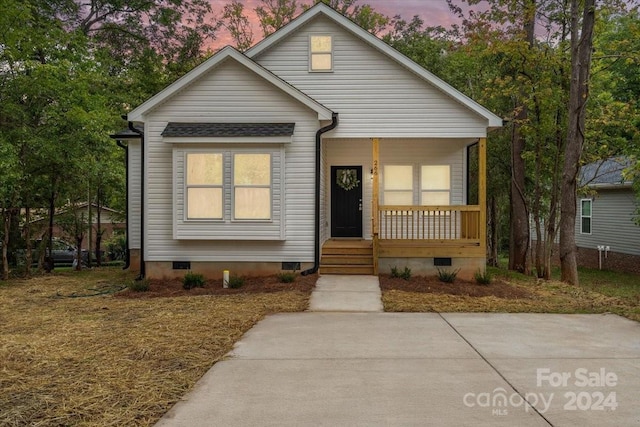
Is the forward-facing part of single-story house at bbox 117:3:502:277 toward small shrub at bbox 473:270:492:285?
no

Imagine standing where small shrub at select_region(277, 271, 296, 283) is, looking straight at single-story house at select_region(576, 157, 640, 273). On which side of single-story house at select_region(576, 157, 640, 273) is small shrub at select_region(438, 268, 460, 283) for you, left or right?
right

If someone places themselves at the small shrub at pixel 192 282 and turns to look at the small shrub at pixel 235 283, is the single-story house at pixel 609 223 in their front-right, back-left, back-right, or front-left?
front-left

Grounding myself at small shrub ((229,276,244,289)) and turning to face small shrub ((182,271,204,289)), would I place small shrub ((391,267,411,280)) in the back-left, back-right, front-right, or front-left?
back-right

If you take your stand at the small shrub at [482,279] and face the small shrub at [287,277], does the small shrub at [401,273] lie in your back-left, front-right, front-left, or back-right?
front-right

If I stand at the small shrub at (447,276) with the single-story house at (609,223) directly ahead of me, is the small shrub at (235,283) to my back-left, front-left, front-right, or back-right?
back-left

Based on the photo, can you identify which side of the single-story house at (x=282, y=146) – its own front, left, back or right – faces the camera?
front

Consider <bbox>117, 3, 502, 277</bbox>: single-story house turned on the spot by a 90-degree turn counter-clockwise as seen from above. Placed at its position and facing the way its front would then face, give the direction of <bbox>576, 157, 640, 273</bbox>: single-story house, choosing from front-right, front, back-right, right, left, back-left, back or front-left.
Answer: front-left

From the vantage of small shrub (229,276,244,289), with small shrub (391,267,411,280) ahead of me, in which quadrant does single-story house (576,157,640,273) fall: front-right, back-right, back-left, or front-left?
front-left
